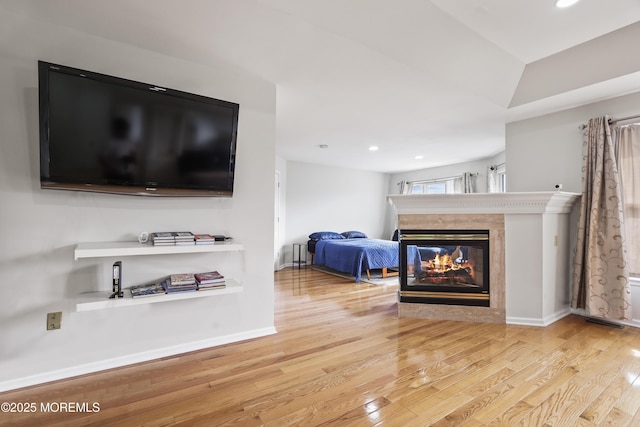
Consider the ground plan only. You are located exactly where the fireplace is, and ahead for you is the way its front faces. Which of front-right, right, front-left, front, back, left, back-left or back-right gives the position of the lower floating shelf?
front-right

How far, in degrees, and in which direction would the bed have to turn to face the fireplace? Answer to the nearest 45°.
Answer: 0° — it already faces it

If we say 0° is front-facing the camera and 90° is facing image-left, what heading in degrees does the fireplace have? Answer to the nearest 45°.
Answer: approximately 0°

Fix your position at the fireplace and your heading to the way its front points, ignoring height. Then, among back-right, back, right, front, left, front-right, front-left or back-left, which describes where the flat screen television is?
front-right
